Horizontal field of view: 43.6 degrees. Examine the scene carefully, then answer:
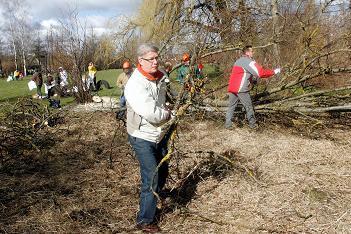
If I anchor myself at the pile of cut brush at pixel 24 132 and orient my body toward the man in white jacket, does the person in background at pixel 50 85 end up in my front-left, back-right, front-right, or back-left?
back-left

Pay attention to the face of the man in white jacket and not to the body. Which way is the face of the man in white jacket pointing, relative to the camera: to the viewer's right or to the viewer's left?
to the viewer's right

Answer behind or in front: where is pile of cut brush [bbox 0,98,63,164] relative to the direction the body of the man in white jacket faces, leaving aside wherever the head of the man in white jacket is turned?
behind

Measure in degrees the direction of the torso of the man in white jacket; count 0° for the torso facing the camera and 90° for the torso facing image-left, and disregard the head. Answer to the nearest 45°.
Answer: approximately 315°

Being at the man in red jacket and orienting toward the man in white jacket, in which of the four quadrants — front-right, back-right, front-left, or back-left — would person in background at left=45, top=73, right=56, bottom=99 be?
back-right

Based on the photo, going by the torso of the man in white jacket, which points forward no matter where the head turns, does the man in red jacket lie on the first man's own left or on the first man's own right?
on the first man's own left
